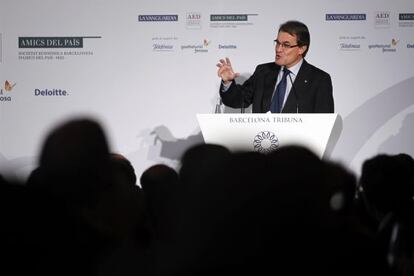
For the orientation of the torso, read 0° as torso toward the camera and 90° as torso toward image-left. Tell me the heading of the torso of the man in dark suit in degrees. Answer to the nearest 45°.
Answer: approximately 45°

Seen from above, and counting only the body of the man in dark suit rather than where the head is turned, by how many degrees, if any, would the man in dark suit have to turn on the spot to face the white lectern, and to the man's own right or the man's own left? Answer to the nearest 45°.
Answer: approximately 45° to the man's own left
